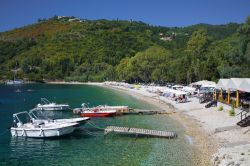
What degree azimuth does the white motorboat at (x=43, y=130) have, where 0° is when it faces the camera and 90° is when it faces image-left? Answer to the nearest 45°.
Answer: approximately 270°

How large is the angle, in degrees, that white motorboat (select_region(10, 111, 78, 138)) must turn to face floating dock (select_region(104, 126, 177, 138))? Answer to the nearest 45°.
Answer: approximately 45° to its right
